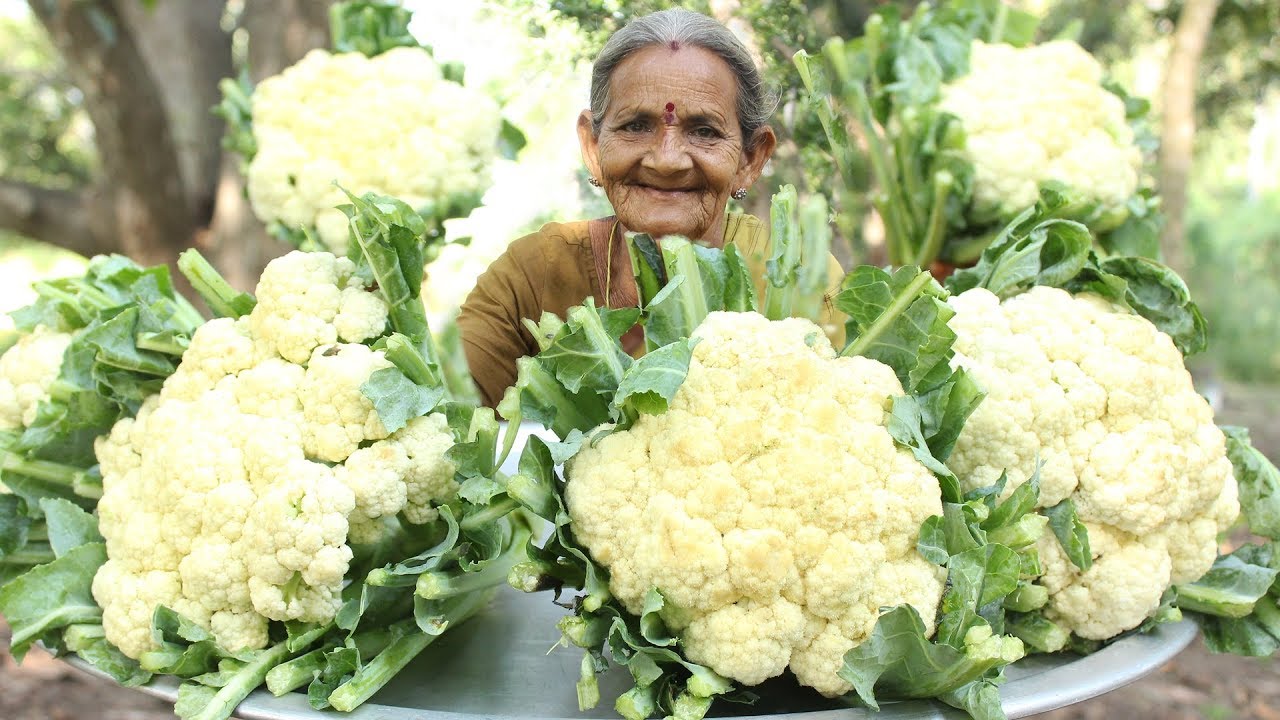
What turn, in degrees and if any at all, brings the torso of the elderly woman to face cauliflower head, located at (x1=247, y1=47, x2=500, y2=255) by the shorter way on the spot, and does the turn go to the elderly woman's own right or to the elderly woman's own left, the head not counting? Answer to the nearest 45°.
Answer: approximately 135° to the elderly woman's own right

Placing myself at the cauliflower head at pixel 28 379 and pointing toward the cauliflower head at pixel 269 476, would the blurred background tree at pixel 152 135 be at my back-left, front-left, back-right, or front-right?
back-left

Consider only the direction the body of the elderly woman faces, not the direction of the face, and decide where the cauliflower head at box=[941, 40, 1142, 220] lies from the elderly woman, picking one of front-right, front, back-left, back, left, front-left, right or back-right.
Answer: back-left

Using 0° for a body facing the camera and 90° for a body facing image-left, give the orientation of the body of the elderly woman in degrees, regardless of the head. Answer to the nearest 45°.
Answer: approximately 0°

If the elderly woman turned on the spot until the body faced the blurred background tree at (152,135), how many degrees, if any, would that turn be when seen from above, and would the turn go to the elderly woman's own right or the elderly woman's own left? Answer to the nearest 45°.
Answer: approximately 135° to the elderly woman's own right

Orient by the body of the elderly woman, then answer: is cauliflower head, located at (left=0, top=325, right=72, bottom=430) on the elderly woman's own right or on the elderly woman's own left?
on the elderly woman's own right
